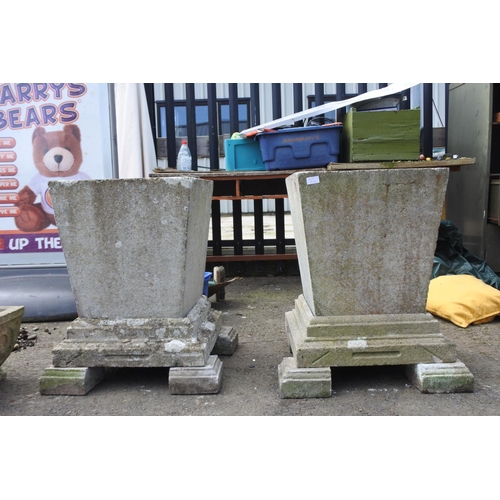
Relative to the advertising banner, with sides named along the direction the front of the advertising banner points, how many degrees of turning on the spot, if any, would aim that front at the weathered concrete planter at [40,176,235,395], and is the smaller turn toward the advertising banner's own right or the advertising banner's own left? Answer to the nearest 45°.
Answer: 0° — it already faces it

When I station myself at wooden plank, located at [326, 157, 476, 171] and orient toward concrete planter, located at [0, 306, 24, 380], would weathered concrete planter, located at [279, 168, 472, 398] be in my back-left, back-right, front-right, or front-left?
front-left

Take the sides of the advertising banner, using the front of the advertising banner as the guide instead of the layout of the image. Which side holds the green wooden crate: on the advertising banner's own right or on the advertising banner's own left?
on the advertising banner's own left

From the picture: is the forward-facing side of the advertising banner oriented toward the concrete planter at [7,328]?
yes

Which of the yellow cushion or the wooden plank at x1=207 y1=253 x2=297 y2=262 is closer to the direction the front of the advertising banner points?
the yellow cushion

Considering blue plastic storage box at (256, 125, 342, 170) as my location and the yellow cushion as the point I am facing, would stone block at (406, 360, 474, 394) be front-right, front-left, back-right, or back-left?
front-right

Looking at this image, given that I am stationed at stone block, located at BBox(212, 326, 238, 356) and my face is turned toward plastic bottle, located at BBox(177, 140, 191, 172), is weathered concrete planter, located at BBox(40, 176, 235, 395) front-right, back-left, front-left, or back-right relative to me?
back-left

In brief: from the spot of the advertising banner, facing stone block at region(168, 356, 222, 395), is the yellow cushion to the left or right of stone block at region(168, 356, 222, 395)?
left

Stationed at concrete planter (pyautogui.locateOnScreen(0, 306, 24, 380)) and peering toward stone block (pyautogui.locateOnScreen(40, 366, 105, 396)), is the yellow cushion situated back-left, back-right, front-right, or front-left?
front-left

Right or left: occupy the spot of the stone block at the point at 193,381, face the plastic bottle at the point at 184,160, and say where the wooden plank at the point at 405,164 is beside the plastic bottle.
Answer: right

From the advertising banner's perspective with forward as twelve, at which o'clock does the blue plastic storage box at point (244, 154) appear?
The blue plastic storage box is roughly at 9 o'clock from the advertising banner.

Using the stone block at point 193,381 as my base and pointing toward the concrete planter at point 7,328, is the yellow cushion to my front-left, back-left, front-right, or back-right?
back-right

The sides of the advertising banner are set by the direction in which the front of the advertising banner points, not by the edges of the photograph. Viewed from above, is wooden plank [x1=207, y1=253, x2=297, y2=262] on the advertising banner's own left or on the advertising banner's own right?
on the advertising banner's own left

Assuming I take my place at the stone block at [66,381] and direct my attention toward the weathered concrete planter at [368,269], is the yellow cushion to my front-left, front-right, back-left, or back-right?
front-left

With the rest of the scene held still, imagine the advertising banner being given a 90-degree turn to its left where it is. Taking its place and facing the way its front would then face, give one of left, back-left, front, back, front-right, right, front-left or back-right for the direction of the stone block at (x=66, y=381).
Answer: right

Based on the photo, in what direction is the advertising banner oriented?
toward the camera

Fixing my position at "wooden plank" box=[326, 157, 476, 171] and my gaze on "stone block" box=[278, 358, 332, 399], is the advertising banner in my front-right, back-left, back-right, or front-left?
front-right

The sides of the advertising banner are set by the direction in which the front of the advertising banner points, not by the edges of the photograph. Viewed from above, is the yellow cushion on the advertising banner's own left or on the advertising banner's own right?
on the advertising banner's own left
